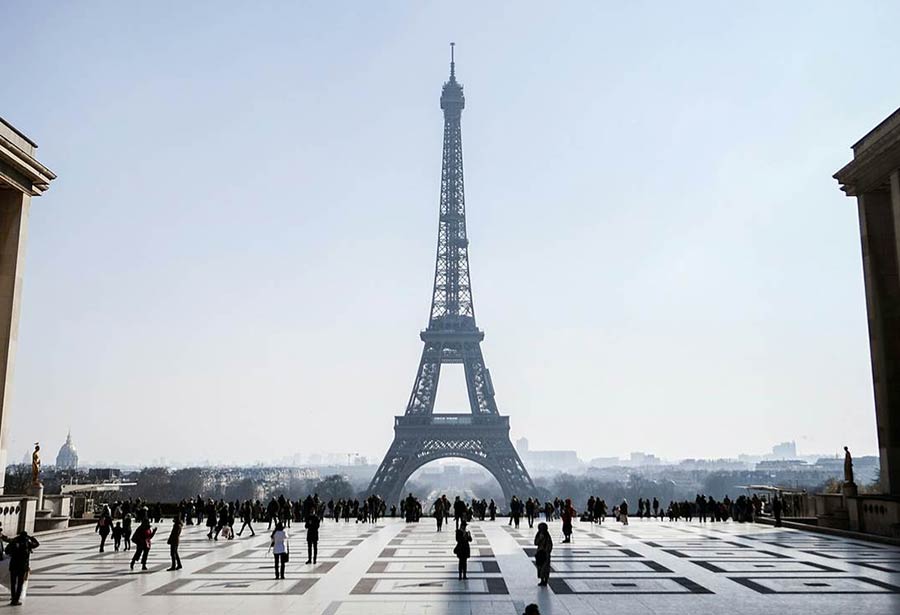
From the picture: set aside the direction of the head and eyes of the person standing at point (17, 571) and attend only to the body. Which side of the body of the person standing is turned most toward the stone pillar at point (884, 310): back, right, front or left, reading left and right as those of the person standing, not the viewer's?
right

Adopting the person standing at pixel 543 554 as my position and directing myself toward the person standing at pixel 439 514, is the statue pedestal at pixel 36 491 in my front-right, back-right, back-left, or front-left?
front-left

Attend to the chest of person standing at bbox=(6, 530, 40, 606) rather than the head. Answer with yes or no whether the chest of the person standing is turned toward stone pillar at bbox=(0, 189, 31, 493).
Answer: yes

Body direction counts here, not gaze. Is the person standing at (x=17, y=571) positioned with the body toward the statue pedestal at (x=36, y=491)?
yes

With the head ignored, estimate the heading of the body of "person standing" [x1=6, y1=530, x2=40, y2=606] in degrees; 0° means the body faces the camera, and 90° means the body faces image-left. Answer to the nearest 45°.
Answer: approximately 180°

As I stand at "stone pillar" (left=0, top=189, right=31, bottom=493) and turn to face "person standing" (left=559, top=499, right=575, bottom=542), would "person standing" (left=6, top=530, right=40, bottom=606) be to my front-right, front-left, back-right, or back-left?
front-right

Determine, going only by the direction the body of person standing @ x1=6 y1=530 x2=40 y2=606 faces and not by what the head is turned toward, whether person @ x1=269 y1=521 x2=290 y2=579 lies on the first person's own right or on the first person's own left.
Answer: on the first person's own right
